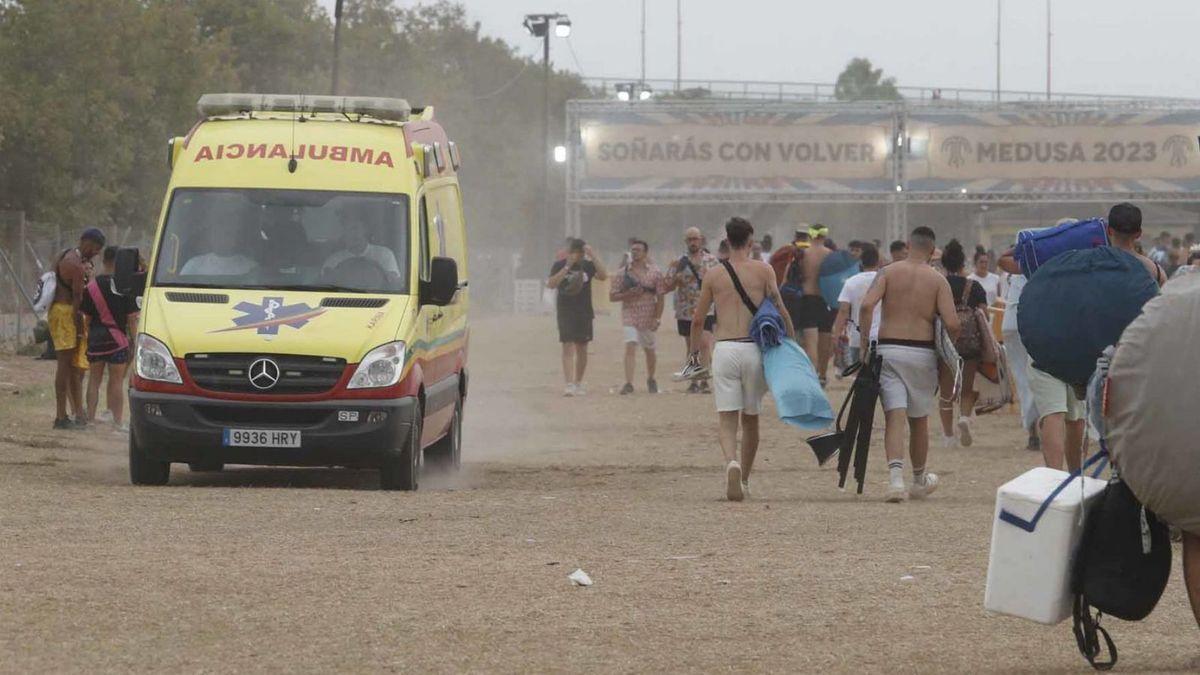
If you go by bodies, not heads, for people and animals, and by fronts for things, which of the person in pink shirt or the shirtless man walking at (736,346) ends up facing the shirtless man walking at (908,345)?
the person in pink shirt

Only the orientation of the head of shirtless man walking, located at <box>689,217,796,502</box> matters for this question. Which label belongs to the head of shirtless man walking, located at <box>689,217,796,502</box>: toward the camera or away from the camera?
away from the camera

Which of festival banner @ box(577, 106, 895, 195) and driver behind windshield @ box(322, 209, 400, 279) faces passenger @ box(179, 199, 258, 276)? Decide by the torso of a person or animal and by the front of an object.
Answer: the festival banner

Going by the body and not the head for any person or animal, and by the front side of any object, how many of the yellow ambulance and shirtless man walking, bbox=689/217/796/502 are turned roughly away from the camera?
1

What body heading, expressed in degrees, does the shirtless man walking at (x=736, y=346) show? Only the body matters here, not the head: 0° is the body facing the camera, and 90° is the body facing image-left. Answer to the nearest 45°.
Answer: approximately 180°

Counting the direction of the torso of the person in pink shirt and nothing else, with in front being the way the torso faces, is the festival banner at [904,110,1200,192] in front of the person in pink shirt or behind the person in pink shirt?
behind

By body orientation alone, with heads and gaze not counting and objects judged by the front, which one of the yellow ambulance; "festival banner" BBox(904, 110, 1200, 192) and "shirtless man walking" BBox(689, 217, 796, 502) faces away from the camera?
the shirtless man walking

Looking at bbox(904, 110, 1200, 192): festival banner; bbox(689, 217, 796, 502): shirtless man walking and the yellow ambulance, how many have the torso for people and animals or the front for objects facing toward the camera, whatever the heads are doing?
2

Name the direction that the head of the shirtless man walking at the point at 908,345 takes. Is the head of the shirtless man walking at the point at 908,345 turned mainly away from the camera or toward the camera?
away from the camera

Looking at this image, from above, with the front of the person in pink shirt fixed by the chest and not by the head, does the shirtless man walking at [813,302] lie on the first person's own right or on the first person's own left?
on the first person's own left
